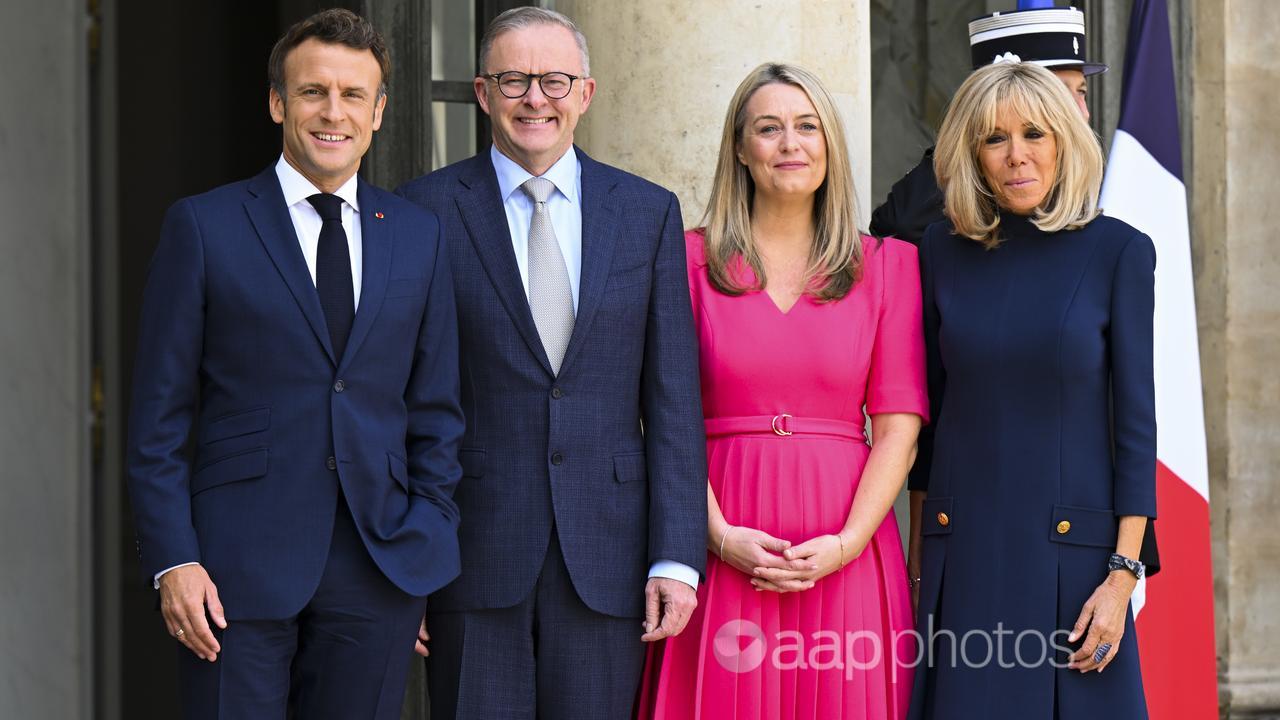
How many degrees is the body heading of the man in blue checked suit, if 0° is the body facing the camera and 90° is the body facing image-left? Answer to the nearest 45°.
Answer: approximately 0°

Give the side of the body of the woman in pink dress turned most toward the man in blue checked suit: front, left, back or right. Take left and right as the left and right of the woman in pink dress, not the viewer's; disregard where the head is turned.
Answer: right

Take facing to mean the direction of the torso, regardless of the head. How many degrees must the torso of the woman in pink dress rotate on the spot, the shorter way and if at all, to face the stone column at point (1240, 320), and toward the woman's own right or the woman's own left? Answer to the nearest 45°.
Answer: approximately 135° to the woman's own left

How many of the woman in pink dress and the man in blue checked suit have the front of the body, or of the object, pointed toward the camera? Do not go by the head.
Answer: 2

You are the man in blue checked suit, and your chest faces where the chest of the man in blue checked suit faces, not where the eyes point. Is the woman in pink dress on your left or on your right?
on your left

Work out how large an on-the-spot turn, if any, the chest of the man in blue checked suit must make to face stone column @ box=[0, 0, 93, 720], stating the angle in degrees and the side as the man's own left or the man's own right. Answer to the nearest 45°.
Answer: approximately 135° to the man's own right

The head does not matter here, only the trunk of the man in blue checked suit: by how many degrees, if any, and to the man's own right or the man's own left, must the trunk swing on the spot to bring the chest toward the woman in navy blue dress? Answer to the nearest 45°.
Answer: approximately 90° to the man's own left

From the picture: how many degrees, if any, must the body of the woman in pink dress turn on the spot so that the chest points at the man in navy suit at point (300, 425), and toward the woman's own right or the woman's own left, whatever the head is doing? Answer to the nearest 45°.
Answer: approximately 45° to the woman's own right
